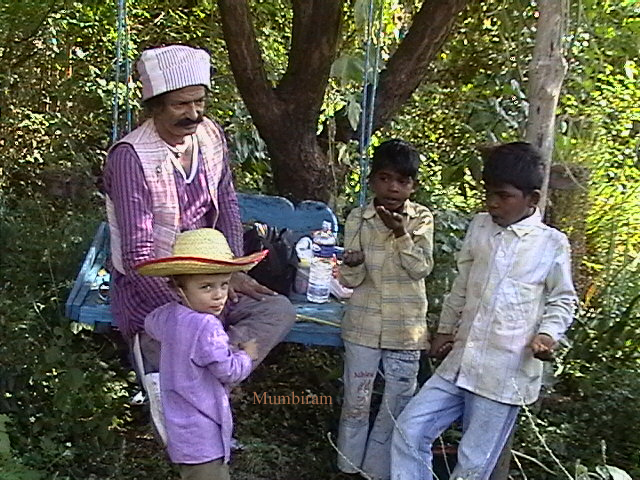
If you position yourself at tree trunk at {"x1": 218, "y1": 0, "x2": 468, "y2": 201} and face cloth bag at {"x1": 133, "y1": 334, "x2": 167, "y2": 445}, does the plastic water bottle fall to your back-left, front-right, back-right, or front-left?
front-left

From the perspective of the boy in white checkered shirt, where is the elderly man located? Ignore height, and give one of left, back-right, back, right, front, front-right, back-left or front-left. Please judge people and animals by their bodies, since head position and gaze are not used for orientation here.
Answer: front-right

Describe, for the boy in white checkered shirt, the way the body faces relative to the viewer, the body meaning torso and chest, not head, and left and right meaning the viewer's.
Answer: facing the viewer and to the left of the viewer

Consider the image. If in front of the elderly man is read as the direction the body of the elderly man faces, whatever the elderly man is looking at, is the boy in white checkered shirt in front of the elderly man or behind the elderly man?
in front

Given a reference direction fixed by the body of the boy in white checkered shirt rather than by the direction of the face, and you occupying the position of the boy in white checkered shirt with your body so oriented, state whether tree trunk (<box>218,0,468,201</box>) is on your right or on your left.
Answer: on your right

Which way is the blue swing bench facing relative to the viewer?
toward the camera

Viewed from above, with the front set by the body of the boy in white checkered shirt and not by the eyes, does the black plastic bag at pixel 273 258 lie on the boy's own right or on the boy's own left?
on the boy's own right

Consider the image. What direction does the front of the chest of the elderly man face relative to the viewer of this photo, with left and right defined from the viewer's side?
facing the viewer and to the right of the viewer

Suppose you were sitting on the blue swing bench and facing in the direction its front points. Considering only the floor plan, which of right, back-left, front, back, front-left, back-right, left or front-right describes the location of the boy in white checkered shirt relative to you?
front-left

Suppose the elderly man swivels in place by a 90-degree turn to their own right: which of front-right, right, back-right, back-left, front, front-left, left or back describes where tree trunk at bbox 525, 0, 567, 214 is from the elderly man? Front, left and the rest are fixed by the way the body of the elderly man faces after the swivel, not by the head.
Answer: back-left
